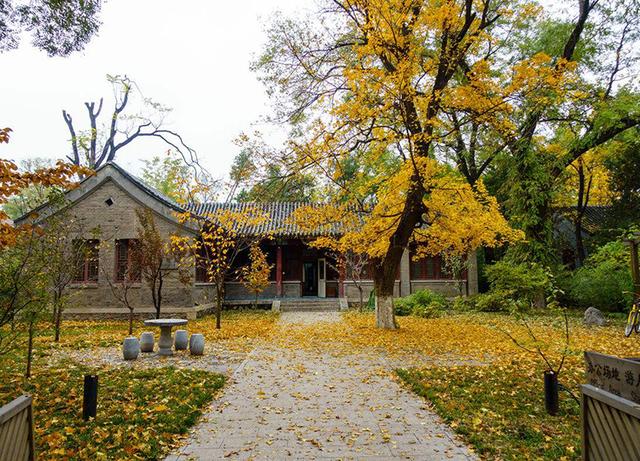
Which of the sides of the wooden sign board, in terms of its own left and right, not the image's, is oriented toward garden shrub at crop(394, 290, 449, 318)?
right

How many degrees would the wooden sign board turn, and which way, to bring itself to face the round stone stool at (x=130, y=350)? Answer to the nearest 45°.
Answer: approximately 45° to its right

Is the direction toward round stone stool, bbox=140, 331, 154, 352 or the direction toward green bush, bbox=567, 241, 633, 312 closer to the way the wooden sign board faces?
the round stone stool

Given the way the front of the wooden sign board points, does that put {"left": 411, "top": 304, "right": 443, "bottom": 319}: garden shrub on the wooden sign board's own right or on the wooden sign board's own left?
on the wooden sign board's own right

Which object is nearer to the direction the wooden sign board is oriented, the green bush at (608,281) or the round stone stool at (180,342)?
the round stone stool

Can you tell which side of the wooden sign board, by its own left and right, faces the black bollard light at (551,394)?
right

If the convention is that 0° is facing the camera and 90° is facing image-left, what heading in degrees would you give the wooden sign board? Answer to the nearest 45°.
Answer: approximately 45°

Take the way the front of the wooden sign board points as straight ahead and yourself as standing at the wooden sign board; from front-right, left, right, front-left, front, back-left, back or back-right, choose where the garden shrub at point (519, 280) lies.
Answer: back-right

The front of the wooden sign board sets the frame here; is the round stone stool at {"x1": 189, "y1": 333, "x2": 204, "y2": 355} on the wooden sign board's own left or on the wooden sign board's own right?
on the wooden sign board's own right

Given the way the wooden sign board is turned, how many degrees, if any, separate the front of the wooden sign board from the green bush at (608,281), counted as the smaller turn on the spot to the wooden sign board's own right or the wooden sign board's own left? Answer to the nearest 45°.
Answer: approximately 135° to the wooden sign board's own right
